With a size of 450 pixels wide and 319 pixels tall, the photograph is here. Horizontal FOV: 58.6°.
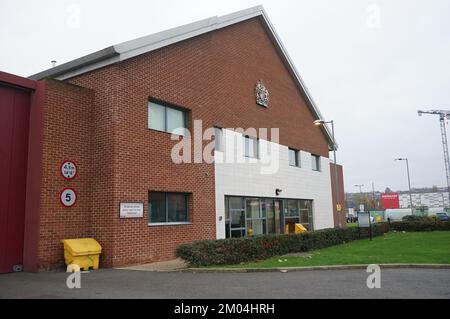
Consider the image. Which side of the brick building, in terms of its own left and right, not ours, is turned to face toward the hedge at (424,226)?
left

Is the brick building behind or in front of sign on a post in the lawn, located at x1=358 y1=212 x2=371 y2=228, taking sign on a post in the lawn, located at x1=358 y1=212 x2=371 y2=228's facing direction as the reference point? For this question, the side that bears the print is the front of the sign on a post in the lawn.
in front

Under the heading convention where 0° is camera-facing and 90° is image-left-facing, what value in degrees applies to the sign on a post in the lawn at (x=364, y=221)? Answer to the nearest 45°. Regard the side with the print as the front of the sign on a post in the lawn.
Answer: approximately 0°

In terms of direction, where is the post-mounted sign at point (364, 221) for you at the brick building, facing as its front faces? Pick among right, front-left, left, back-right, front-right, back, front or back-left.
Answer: left

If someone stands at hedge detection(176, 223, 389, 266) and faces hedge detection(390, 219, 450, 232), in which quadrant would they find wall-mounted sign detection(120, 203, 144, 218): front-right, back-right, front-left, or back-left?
back-left

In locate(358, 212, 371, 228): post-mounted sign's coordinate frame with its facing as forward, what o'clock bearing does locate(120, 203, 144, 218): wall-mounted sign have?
locate(120, 203, 144, 218): wall-mounted sign is roughly at 1 o'clock from locate(358, 212, 371, 228): post-mounted sign.

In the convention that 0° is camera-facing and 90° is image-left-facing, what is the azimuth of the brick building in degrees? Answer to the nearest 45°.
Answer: approximately 315°

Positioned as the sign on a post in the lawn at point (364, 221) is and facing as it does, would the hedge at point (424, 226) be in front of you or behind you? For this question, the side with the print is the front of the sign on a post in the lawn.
behind
